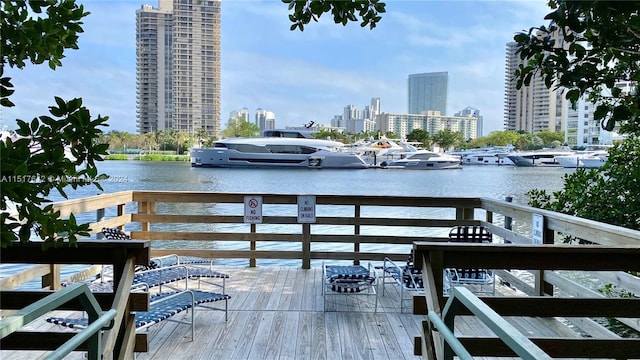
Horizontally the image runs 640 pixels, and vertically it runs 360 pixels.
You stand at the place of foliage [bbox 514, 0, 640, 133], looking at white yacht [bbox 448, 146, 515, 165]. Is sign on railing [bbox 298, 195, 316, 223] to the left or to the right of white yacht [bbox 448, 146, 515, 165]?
left

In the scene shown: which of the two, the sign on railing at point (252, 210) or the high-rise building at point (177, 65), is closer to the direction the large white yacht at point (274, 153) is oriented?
the high-rise building

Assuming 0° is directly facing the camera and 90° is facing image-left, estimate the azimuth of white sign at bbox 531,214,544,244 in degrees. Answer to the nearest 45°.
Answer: approximately 45°

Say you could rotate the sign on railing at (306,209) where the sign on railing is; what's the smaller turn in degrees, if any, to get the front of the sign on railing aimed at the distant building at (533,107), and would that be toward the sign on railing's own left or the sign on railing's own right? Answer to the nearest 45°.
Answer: approximately 135° to the sign on railing's own left

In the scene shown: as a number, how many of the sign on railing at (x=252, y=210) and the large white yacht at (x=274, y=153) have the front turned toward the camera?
1

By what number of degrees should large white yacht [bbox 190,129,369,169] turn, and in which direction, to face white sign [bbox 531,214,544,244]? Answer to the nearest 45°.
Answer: approximately 90° to its left

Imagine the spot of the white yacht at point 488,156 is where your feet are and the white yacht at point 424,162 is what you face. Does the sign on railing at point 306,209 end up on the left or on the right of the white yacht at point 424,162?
left

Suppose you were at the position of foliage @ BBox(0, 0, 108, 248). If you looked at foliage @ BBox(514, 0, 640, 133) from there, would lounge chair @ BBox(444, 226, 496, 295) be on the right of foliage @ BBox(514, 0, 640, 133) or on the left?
left

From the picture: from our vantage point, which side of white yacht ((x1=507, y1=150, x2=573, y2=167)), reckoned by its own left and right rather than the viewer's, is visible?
left

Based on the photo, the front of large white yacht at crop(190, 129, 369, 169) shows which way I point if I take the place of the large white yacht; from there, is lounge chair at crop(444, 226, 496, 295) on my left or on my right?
on my left

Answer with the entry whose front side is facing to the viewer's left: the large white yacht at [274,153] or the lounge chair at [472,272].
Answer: the large white yacht

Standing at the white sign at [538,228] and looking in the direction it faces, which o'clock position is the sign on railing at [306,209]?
The sign on railing is roughly at 2 o'clock from the white sign.
